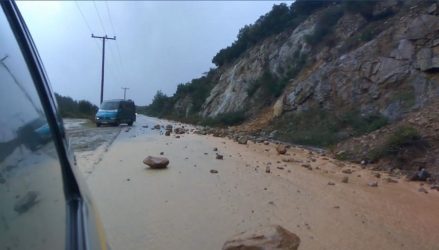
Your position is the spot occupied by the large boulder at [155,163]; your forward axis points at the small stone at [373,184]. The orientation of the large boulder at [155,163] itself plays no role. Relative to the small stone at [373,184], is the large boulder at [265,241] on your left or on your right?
right

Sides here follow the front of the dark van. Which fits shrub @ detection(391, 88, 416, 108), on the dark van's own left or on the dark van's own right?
on the dark van's own left

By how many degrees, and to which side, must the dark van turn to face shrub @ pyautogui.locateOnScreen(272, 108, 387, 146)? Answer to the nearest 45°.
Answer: approximately 90° to its left

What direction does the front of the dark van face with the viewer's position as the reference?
facing the viewer and to the left of the viewer

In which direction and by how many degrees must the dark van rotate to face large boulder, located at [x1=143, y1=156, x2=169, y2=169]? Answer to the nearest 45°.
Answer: approximately 45° to its left
